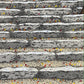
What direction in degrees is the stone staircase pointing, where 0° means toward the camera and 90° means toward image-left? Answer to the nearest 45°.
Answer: approximately 0°

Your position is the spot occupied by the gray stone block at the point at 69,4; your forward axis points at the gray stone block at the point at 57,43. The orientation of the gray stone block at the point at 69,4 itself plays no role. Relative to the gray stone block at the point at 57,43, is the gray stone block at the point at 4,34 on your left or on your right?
right
